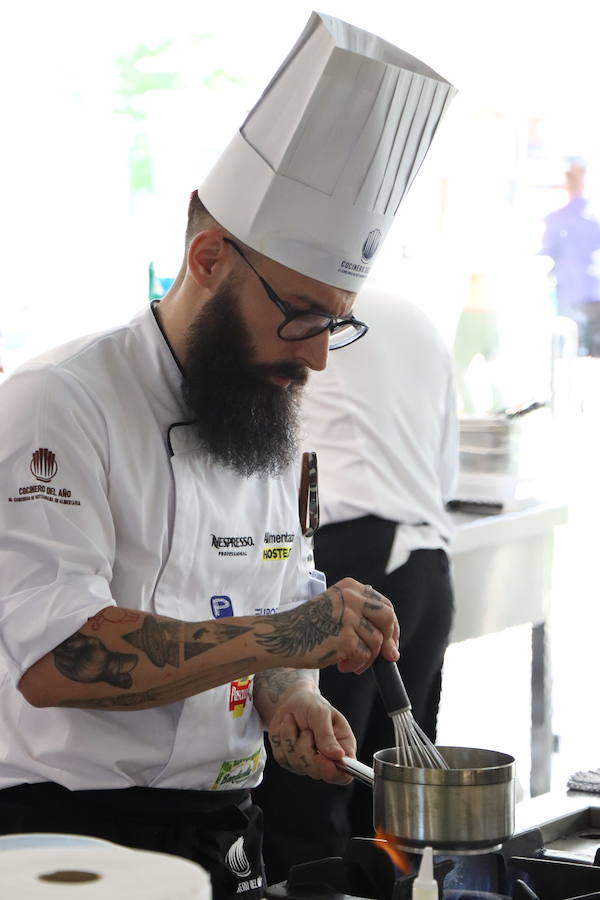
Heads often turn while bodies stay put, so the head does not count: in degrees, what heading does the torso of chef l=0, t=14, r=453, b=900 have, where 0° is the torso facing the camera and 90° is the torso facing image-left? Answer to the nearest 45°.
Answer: approximately 315°

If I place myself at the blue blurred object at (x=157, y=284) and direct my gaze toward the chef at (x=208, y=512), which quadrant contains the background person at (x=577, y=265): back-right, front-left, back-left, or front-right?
back-left
